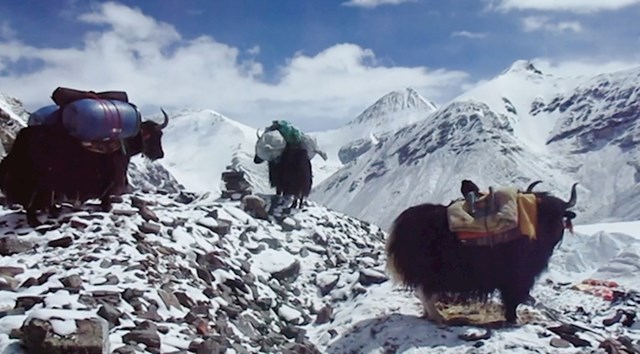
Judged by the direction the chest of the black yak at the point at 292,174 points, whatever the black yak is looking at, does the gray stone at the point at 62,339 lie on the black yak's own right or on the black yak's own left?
on the black yak's own left

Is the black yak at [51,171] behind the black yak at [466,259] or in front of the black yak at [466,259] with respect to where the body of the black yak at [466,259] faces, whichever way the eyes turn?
behind

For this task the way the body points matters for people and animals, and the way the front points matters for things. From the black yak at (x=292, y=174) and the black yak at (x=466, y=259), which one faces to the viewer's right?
the black yak at (x=466, y=259)

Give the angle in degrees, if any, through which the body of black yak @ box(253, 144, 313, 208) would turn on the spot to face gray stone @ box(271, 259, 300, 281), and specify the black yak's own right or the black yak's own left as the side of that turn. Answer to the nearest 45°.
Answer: approximately 135° to the black yak's own left

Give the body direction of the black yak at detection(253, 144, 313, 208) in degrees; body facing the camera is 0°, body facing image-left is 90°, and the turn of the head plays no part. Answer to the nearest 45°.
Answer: approximately 135°

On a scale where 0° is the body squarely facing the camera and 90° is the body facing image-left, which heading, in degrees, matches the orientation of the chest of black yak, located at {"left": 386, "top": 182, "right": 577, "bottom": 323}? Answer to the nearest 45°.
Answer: approximately 270°

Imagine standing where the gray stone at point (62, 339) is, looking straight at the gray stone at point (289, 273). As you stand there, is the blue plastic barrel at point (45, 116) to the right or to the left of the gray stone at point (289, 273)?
left
